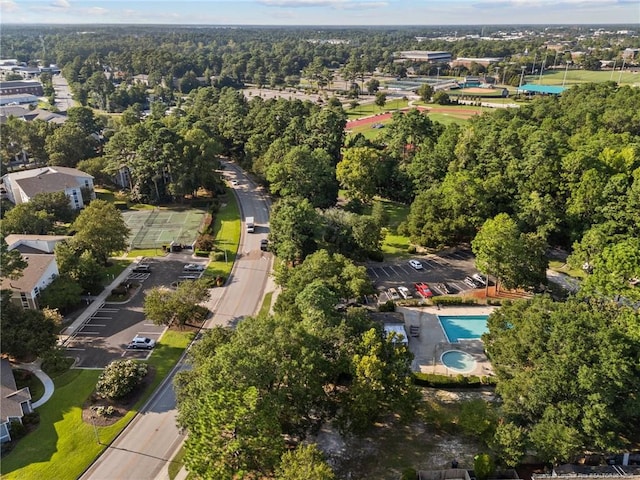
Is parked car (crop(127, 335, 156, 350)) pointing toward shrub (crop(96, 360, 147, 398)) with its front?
no

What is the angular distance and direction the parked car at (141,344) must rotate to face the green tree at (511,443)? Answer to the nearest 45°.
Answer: approximately 45° to its right

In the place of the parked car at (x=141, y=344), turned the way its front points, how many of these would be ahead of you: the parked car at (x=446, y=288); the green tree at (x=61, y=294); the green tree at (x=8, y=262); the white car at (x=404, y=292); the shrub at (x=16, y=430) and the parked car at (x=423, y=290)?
3

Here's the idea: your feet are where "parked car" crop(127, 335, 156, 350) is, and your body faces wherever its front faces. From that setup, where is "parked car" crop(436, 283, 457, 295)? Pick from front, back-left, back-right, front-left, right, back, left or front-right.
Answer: front

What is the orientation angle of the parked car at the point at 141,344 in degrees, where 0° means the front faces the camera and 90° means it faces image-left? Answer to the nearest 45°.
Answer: approximately 270°

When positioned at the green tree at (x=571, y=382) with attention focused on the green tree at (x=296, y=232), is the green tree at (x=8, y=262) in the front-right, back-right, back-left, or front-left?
front-left

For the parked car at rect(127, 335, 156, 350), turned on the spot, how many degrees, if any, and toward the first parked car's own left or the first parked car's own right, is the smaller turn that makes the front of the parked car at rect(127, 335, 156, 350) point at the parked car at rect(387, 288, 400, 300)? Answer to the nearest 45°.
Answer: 0° — it already faces it

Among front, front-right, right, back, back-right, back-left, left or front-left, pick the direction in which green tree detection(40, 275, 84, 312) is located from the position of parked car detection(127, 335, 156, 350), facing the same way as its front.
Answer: back-left

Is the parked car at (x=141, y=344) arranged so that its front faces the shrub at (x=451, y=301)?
yes

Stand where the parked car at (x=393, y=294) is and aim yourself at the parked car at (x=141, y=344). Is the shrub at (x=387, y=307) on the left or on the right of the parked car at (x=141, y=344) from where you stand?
left
